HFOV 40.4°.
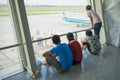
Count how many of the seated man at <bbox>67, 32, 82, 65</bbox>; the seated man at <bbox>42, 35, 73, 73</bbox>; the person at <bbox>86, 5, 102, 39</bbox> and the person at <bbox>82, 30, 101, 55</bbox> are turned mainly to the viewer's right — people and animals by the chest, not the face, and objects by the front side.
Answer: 0

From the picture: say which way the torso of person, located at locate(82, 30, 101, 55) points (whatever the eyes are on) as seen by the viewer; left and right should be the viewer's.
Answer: facing away from the viewer and to the left of the viewer

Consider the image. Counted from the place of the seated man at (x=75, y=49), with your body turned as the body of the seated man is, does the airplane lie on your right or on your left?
on your right

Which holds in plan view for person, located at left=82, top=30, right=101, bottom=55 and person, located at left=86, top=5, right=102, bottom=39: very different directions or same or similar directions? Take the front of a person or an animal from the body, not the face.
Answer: same or similar directions

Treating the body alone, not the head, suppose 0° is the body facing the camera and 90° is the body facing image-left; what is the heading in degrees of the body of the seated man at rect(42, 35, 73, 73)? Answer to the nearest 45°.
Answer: approximately 135°

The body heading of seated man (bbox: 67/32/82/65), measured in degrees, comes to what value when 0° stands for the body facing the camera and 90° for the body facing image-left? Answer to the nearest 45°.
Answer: approximately 135°

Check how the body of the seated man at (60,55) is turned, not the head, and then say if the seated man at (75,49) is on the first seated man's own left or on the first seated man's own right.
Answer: on the first seated man's own right
